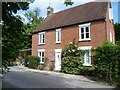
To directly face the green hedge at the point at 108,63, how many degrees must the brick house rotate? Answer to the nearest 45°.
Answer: approximately 45° to its left

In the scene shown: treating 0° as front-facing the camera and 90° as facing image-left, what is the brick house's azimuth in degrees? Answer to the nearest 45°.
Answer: approximately 45°

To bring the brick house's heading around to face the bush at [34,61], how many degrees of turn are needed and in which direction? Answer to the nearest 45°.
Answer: approximately 90° to its right

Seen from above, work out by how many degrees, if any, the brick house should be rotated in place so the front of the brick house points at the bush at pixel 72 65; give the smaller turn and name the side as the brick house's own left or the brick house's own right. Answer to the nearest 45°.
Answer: approximately 45° to the brick house's own left

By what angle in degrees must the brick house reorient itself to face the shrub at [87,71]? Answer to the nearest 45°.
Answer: approximately 45° to its left
